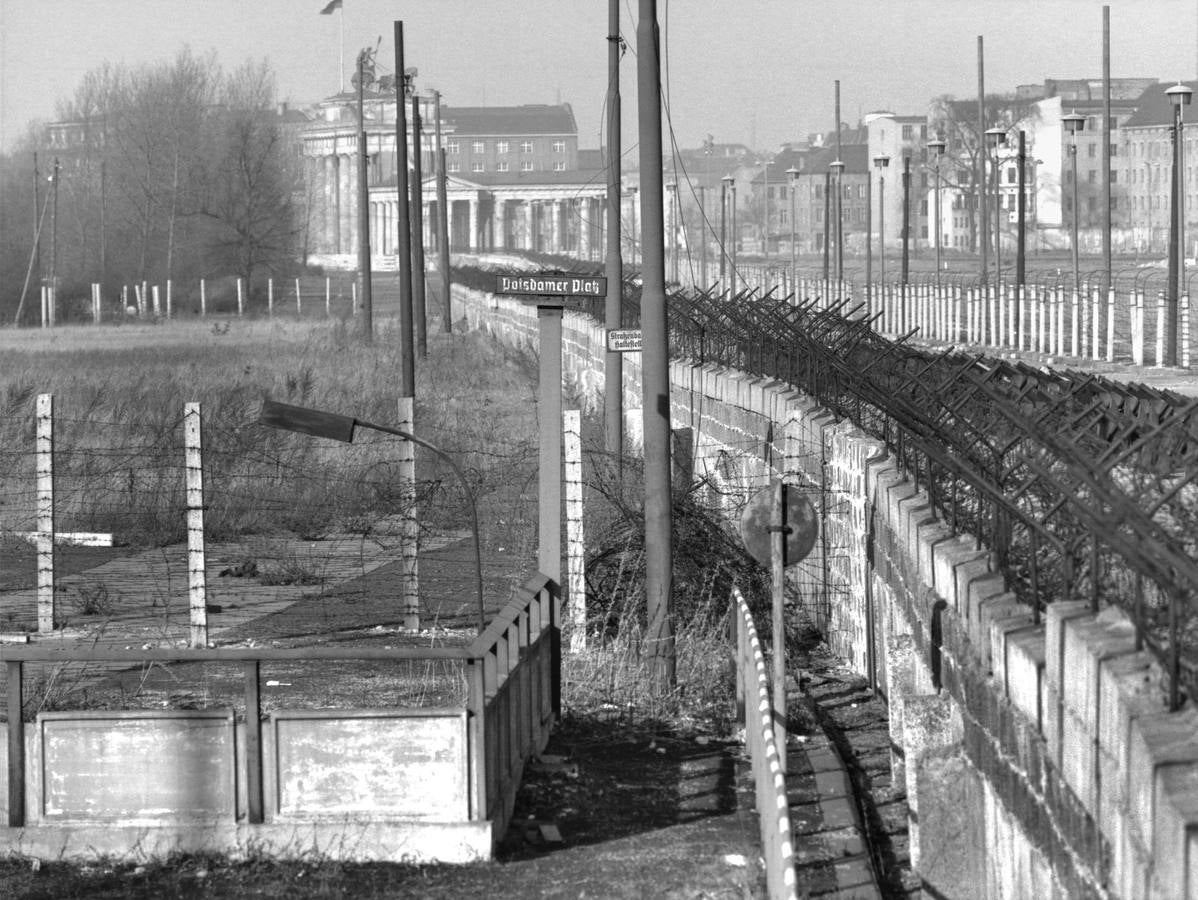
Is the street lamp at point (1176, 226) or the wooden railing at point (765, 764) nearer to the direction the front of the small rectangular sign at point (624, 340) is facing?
the wooden railing

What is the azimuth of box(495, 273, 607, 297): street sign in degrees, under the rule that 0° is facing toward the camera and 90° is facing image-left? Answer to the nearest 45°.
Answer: approximately 0°

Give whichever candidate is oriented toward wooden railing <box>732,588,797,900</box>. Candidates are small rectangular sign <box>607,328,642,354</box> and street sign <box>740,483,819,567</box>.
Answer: the small rectangular sign

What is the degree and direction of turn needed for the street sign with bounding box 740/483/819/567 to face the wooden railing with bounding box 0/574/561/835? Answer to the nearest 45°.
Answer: approximately 135° to its left

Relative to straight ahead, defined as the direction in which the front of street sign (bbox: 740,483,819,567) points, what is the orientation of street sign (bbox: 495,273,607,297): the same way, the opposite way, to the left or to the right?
the opposite way

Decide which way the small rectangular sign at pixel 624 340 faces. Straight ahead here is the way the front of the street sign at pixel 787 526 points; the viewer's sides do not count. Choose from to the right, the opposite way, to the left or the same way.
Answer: the opposite way

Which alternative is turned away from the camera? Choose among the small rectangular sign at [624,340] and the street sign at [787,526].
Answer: the street sign

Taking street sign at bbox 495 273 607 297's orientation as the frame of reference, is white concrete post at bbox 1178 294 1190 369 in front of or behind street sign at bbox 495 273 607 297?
behind

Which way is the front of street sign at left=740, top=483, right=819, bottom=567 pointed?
away from the camera
